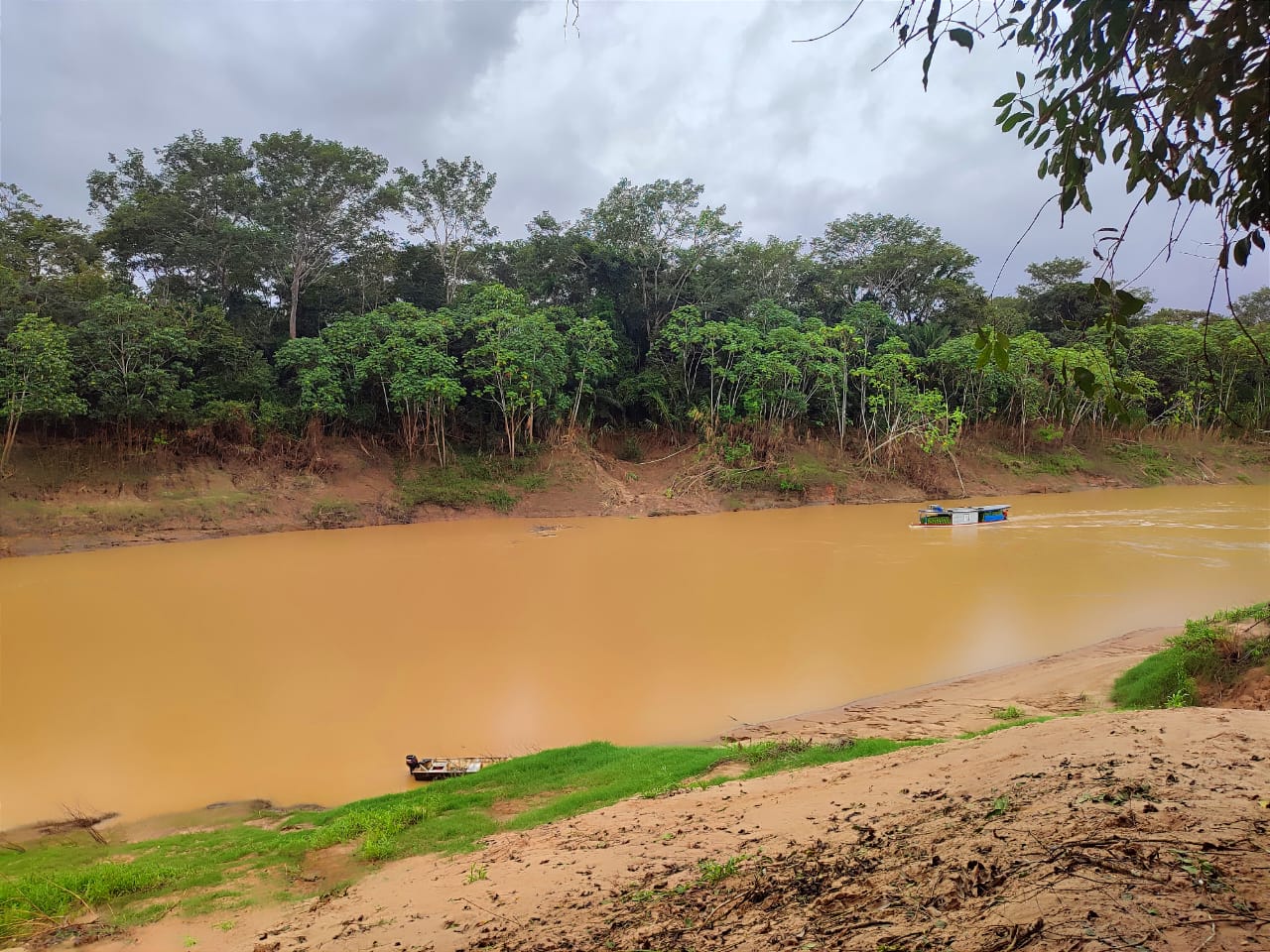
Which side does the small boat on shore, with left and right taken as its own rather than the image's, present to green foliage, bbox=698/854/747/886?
right

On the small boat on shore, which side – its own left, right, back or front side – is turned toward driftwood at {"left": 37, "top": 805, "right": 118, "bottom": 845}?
back

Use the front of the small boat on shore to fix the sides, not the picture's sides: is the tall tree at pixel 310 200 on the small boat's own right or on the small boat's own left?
on the small boat's own left

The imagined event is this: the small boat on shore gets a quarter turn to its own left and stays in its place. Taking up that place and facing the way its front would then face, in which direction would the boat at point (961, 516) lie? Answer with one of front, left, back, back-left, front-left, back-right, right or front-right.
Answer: front-right

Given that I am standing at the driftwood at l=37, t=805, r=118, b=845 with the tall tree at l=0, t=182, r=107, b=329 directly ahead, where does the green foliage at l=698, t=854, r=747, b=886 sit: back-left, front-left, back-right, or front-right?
back-right

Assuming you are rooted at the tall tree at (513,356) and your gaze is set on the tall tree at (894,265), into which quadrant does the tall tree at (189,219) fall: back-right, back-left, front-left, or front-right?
back-left

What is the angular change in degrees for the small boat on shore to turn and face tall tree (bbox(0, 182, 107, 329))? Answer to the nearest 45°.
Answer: approximately 135° to its left

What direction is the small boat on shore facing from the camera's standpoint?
to the viewer's right

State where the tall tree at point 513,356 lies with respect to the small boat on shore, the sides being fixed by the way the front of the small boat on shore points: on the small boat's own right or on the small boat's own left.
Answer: on the small boat's own left

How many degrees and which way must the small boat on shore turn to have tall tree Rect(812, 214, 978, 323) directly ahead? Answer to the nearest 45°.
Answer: approximately 45° to its left
